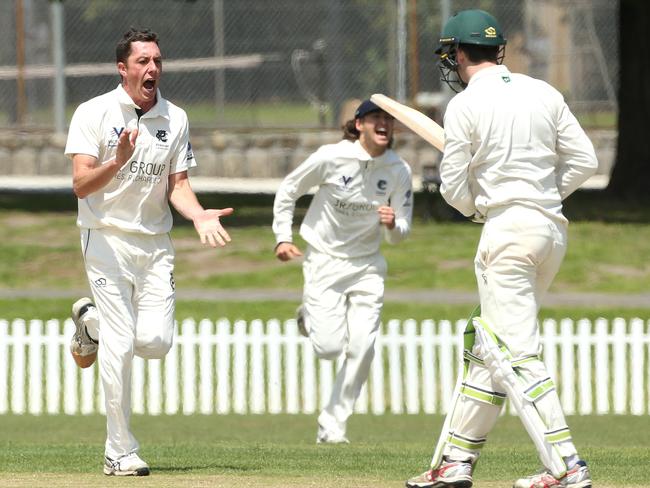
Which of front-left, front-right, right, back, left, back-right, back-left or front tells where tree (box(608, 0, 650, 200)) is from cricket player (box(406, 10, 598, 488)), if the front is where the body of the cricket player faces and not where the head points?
front-right

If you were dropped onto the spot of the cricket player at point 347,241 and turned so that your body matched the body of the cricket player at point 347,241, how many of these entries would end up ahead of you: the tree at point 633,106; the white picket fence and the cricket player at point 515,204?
1

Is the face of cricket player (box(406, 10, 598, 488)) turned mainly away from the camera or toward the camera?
away from the camera

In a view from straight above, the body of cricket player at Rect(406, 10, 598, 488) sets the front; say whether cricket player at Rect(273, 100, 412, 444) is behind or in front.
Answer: in front

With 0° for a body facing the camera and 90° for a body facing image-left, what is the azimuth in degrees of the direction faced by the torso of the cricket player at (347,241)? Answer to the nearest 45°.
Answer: approximately 0°

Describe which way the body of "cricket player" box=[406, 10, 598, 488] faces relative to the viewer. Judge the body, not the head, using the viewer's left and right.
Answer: facing away from the viewer and to the left of the viewer

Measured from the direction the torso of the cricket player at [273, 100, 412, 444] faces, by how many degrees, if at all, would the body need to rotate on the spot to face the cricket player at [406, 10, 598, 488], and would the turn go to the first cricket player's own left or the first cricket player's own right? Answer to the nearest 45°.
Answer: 0° — they already face them

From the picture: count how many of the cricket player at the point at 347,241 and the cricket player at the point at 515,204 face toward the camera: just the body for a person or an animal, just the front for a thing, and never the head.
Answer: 1
